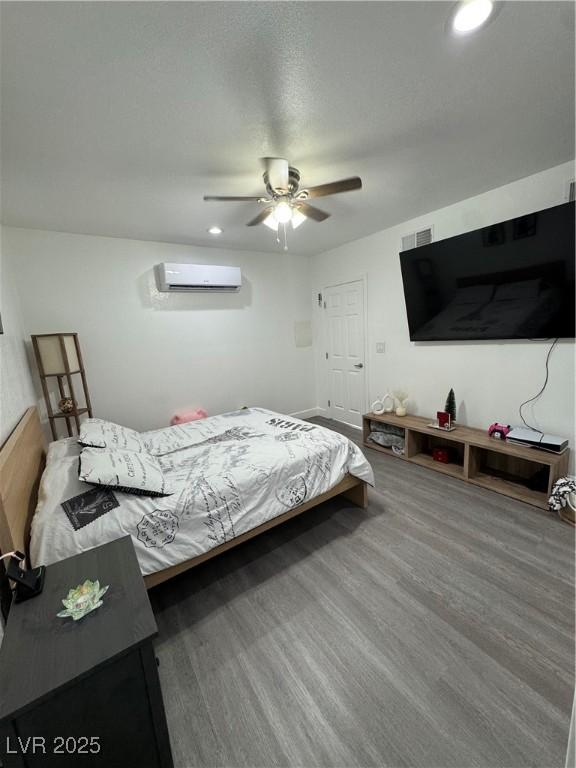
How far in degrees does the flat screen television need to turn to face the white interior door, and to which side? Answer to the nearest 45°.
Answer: approximately 90° to its right

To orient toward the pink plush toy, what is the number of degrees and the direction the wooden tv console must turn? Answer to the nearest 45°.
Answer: approximately 45° to its right

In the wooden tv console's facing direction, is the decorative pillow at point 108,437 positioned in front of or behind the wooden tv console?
in front

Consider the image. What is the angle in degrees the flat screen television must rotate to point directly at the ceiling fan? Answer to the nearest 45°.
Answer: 0° — it already faces it

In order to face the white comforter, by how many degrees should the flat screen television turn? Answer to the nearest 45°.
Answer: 0° — it already faces it

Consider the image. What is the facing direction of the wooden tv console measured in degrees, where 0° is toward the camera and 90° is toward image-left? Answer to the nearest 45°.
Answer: approximately 45°

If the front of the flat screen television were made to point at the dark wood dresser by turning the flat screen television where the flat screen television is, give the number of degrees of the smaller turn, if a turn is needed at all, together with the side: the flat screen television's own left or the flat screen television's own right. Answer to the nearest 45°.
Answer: approximately 45° to the flat screen television's own left

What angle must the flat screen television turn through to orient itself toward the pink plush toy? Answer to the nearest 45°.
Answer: approximately 45° to its right

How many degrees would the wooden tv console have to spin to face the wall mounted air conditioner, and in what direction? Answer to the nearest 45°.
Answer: approximately 45° to its right

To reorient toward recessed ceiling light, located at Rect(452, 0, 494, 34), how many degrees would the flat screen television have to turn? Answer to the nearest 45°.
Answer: approximately 45° to its left

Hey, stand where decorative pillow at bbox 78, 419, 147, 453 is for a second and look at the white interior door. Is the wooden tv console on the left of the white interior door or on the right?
right
